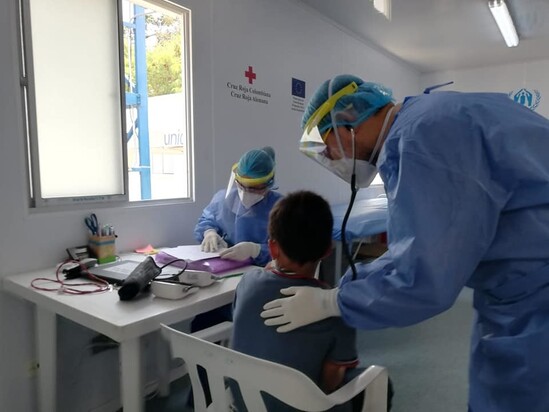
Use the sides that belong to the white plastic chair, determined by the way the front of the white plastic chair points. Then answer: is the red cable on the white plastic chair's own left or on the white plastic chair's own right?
on the white plastic chair's own left

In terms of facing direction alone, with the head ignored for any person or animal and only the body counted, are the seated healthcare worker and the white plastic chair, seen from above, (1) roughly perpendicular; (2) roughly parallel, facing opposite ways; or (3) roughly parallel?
roughly parallel, facing opposite ways

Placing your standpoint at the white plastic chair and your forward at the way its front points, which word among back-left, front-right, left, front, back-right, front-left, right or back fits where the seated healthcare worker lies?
front-left

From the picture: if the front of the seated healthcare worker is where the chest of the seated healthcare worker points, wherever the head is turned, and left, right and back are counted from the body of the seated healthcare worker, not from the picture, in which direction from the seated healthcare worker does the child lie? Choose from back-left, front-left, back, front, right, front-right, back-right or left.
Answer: front-left

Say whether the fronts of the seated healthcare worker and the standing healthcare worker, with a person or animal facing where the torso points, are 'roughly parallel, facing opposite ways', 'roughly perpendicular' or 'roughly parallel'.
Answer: roughly perpendicular

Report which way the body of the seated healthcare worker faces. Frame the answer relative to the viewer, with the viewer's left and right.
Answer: facing the viewer and to the left of the viewer

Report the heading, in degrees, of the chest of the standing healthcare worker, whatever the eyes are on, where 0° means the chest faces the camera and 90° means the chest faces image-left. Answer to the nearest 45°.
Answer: approximately 90°

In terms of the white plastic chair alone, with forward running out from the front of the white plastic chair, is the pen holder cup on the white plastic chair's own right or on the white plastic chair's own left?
on the white plastic chair's own left

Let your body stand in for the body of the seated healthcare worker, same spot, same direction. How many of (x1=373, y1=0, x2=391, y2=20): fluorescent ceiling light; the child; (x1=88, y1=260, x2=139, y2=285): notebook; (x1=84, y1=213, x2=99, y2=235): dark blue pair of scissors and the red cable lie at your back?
1

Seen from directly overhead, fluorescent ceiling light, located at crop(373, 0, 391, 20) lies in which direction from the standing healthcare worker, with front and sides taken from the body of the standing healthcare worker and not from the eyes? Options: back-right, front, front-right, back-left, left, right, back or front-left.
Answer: right

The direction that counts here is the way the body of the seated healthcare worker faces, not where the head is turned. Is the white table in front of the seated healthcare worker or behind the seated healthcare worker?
in front
